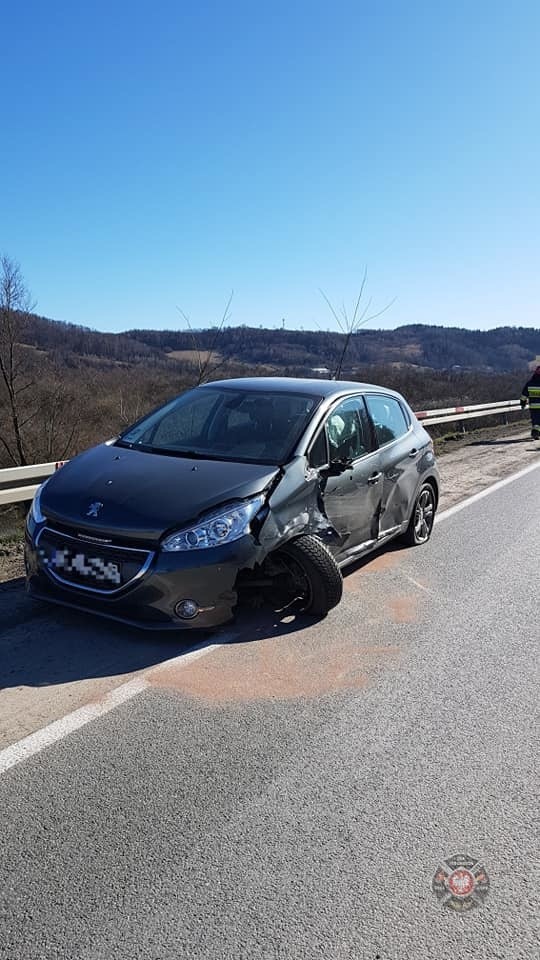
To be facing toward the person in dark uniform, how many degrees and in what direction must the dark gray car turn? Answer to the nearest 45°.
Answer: approximately 180°
